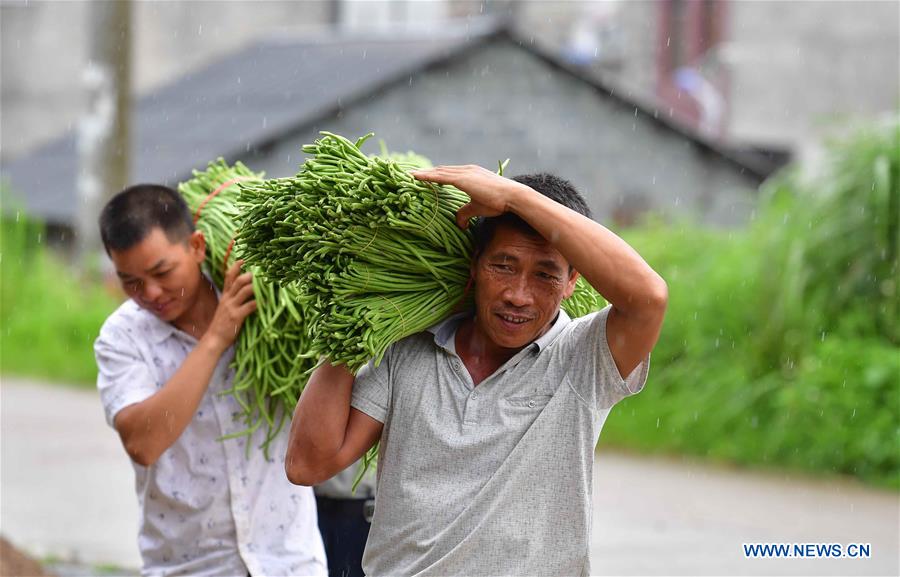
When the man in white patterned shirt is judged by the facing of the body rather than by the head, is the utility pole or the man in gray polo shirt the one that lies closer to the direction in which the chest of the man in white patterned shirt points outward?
the man in gray polo shirt

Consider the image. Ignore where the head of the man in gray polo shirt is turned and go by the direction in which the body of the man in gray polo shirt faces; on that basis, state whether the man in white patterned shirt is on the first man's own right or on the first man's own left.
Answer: on the first man's own right

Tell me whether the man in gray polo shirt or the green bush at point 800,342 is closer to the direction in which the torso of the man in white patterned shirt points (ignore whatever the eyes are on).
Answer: the man in gray polo shirt

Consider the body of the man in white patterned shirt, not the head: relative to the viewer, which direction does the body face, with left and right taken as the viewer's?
facing the viewer

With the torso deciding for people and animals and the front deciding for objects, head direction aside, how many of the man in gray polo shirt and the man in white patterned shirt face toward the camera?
2

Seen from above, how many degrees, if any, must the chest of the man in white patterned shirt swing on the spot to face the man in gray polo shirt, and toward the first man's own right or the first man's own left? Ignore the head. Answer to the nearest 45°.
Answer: approximately 45° to the first man's own left

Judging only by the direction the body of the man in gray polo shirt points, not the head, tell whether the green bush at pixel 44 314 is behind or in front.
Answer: behind

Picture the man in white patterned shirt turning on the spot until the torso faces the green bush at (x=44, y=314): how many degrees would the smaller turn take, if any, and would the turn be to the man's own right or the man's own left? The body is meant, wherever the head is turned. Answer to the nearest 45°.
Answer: approximately 180°
